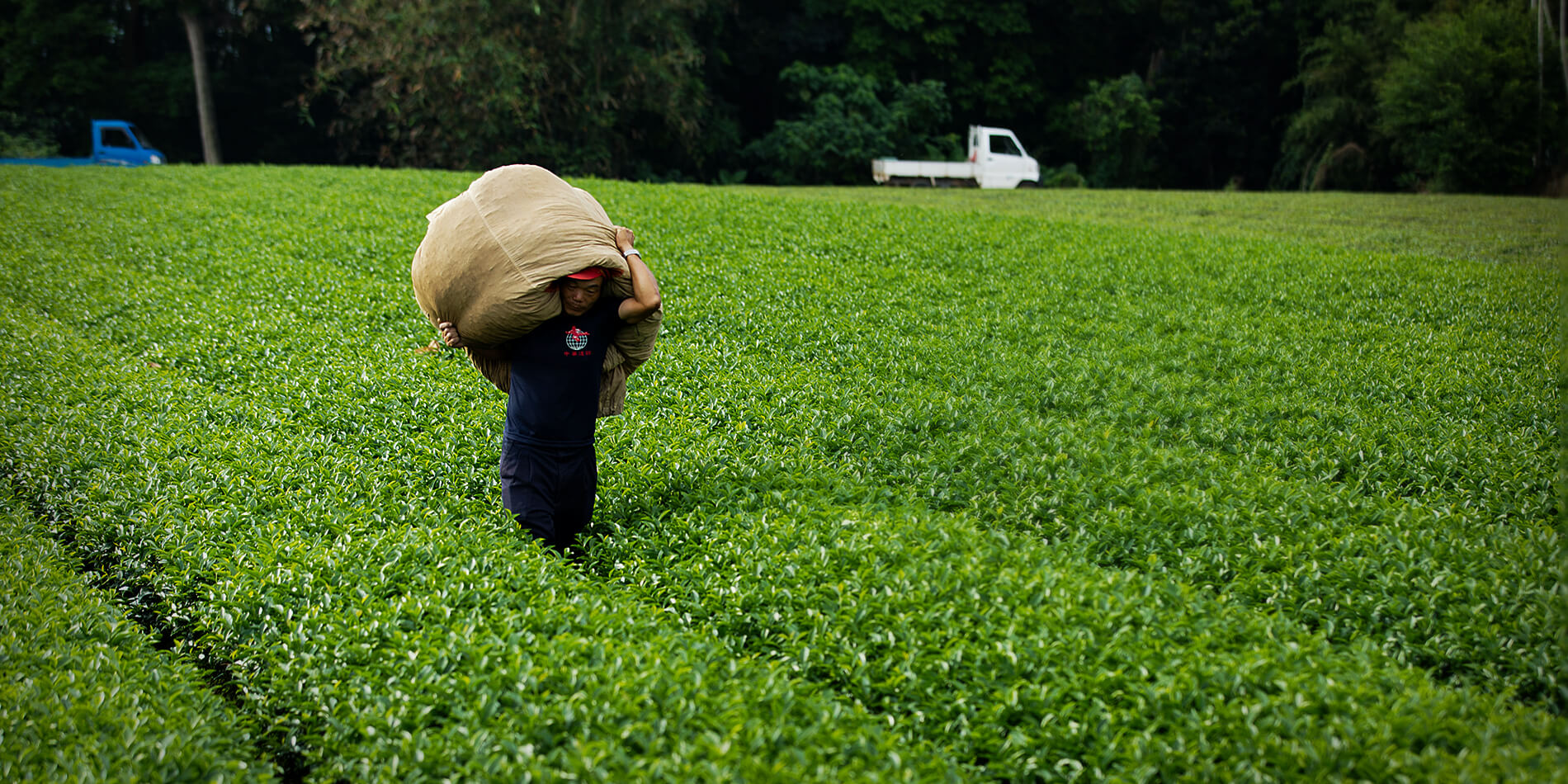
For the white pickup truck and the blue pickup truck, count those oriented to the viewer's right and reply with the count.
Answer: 2

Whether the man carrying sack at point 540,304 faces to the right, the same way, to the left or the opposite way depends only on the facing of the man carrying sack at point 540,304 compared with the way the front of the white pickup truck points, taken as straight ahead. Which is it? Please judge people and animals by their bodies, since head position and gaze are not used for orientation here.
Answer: to the right

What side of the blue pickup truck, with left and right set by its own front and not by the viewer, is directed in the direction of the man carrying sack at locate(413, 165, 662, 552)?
right

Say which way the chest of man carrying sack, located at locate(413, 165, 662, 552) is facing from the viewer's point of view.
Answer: toward the camera

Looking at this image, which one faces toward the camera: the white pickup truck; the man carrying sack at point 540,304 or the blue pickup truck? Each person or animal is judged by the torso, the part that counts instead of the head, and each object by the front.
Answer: the man carrying sack

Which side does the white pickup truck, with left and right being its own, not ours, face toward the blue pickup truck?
back

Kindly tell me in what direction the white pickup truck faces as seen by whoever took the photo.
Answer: facing to the right of the viewer

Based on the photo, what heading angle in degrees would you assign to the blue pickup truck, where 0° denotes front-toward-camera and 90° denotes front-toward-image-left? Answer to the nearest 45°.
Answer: approximately 270°

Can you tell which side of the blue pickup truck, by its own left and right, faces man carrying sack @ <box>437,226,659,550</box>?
right

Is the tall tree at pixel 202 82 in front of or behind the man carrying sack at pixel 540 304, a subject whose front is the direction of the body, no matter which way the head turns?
behind

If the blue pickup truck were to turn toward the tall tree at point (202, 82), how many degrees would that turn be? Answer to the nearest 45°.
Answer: approximately 45° to its left
